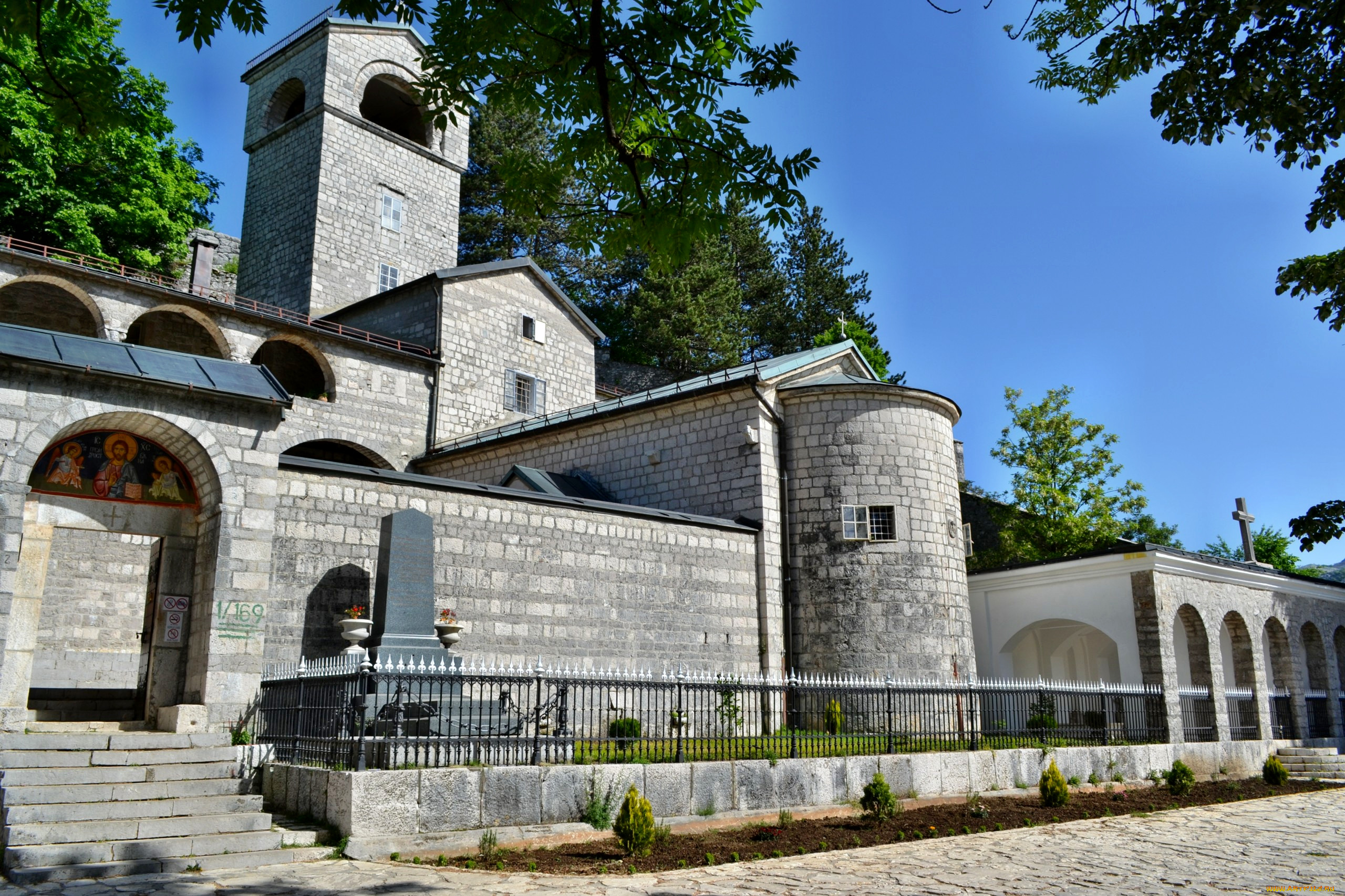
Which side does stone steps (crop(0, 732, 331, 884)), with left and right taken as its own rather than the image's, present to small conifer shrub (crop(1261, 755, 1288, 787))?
left

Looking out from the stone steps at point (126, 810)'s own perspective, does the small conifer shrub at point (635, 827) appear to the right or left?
on its left

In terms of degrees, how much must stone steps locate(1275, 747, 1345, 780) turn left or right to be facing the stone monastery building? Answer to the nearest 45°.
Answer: approximately 45° to its right

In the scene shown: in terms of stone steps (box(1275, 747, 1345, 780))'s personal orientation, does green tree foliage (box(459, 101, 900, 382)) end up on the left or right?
on its right

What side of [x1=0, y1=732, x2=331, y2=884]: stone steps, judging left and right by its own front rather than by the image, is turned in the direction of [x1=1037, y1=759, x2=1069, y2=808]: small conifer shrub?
left

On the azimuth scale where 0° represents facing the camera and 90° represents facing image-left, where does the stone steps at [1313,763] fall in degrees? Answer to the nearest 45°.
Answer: approximately 0°

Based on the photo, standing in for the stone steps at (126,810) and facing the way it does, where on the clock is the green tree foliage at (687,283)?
The green tree foliage is roughly at 7 o'clock from the stone steps.

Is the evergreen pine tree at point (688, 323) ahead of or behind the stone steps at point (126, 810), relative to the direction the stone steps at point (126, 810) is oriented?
behind

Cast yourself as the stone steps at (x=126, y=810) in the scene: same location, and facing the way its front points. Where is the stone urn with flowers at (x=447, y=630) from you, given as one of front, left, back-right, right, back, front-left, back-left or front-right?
back-left

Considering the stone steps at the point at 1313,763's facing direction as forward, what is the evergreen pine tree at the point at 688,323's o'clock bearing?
The evergreen pine tree is roughly at 4 o'clock from the stone steps.

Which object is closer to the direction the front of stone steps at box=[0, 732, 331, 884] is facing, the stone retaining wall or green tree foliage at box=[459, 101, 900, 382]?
the stone retaining wall

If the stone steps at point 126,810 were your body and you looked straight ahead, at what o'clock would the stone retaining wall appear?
The stone retaining wall is roughly at 9 o'clock from the stone steps.

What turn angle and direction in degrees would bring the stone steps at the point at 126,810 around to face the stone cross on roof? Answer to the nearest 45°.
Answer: approximately 90° to its left
